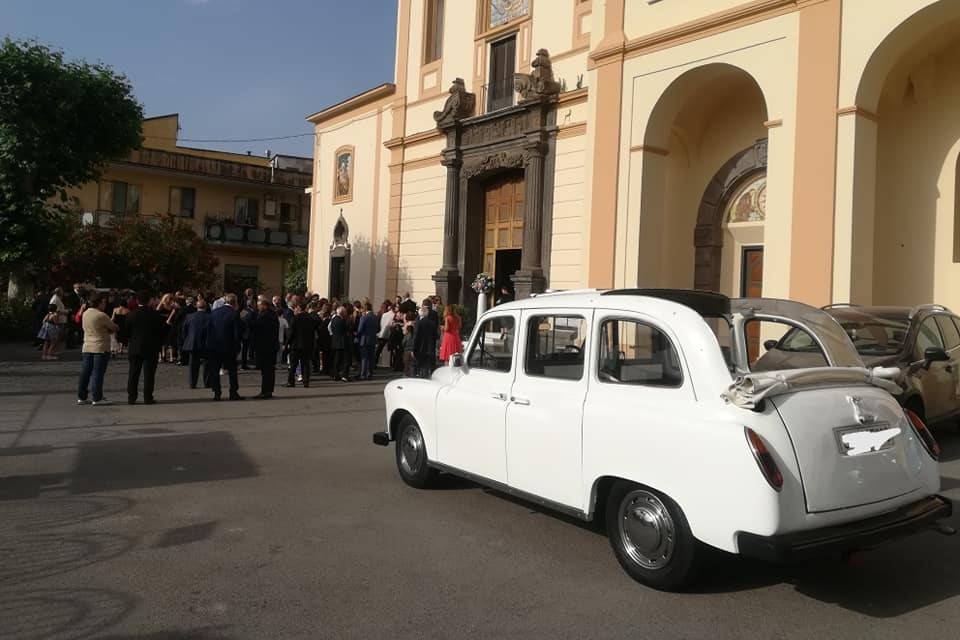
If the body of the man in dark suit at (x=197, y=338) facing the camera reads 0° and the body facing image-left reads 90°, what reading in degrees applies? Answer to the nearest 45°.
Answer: approximately 225°

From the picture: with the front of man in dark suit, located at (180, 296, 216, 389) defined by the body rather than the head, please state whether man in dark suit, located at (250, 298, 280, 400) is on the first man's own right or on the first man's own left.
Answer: on the first man's own right

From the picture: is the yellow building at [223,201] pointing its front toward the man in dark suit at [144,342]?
yes

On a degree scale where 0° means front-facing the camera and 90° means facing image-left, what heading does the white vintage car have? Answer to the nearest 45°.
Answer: approximately 135°

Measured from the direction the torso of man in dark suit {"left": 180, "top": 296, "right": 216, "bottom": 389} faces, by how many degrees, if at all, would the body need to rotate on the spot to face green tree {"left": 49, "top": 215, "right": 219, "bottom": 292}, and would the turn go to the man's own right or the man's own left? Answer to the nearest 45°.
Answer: approximately 45° to the man's own left

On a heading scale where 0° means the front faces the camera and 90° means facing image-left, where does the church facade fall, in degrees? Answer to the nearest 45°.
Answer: approximately 45°

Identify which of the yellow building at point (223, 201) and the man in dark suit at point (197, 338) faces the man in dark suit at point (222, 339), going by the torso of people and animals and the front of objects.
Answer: the yellow building

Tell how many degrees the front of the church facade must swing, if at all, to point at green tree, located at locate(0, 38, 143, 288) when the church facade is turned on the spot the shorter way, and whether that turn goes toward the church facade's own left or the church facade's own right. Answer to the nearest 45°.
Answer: approximately 45° to the church facade's own right

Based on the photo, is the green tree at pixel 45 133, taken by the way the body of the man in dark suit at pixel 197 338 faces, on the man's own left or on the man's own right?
on the man's own left

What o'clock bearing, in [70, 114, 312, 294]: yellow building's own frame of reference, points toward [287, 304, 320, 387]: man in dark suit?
The man in dark suit is roughly at 12 o'clock from the yellow building.

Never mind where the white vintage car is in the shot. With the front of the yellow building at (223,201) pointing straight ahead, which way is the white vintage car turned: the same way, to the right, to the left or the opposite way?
the opposite way
